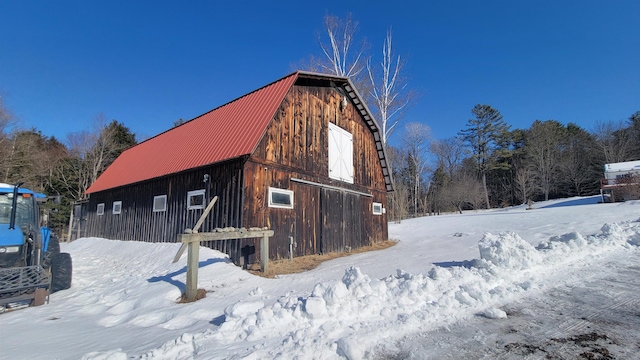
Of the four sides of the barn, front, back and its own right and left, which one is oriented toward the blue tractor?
right

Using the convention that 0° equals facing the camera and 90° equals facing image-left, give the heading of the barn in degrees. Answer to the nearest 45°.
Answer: approximately 315°
